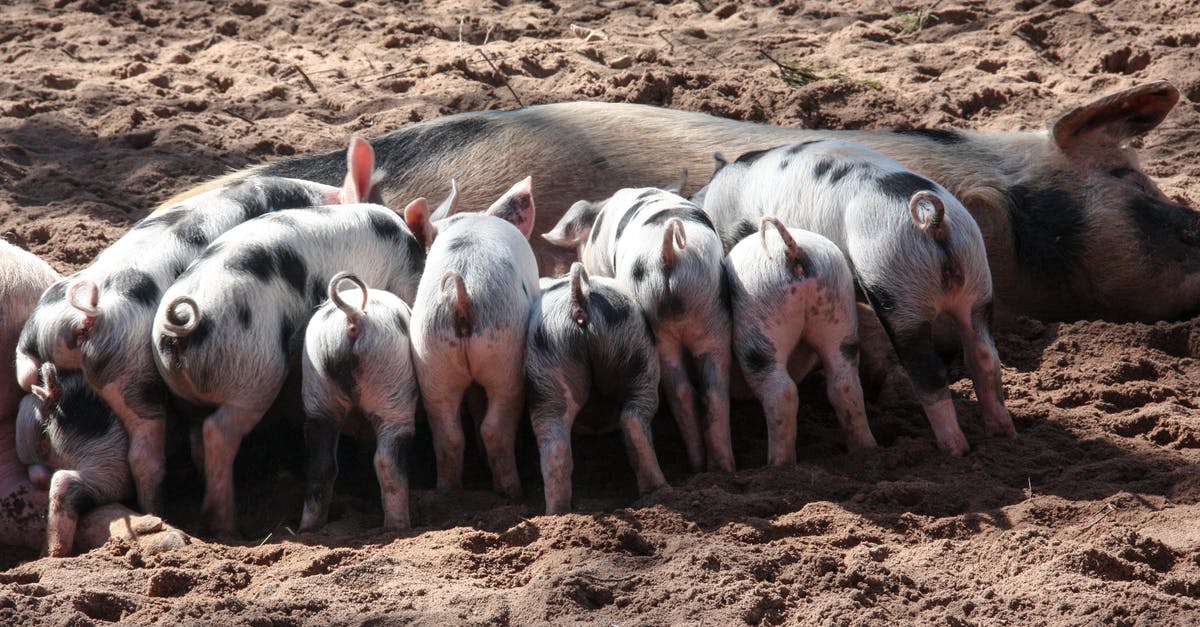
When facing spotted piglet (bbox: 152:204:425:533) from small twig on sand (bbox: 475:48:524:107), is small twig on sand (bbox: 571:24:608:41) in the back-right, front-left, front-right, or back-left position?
back-left

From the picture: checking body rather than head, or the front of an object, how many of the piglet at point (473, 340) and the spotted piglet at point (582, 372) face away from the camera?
2

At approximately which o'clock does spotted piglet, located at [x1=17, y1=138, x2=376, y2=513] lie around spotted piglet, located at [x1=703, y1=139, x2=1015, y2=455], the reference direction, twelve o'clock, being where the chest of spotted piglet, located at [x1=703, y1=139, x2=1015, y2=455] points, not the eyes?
spotted piglet, located at [x1=17, y1=138, x2=376, y2=513] is roughly at 10 o'clock from spotted piglet, located at [x1=703, y1=139, x2=1015, y2=455].

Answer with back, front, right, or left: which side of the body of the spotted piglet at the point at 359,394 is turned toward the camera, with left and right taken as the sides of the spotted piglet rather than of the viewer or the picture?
back

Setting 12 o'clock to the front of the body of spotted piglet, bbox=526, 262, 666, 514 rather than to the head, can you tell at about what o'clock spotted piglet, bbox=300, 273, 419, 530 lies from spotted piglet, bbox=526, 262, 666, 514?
spotted piglet, bbox=300, 273, 419, 530 is roughly at 9 o'clock from spotted piglet, bbox=526, 262, 666, 514.

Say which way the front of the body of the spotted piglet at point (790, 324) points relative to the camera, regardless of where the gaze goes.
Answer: away from the camera

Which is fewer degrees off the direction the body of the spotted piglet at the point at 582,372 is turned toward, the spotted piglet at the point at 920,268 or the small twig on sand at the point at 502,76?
the small twig on sand

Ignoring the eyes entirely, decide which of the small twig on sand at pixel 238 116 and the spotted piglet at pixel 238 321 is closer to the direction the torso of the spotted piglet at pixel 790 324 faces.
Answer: the small twig on sand

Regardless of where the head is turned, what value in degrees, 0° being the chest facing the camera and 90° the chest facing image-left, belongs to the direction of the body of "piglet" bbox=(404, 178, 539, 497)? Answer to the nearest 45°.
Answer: approximately 180°

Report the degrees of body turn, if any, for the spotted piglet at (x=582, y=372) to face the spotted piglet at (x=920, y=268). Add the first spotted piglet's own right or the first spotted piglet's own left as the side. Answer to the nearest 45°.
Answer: approximately 90° to the first spotted piglet's own right
